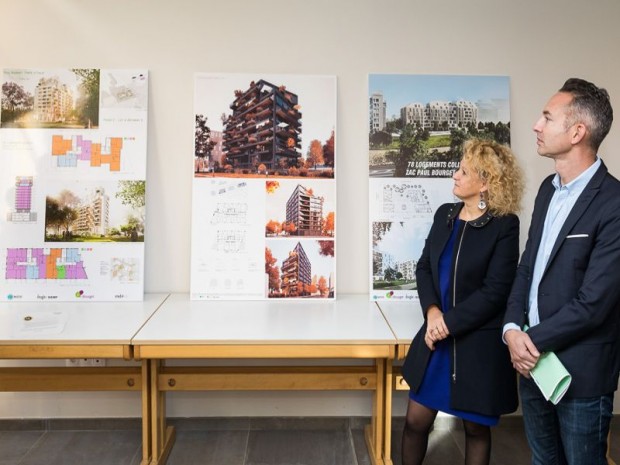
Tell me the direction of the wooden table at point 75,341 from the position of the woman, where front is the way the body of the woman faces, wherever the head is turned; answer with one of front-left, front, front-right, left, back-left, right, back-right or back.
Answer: front-right

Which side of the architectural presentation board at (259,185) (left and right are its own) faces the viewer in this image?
front

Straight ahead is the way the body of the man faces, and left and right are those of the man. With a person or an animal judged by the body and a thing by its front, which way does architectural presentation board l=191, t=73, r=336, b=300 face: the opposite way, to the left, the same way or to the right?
to the left

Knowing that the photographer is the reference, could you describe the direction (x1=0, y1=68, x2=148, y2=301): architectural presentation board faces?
facing the viewer

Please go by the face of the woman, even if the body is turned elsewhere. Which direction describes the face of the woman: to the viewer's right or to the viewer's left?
to the viewer's left

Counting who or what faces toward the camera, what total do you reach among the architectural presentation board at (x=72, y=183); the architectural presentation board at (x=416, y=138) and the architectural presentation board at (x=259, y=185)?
3

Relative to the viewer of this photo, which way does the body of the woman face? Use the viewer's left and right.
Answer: facing the viewer and to the left of the viewer

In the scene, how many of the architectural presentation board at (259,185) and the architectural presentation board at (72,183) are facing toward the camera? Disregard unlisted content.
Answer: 2

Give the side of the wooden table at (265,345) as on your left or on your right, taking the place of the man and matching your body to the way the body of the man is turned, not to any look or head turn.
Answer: on your right

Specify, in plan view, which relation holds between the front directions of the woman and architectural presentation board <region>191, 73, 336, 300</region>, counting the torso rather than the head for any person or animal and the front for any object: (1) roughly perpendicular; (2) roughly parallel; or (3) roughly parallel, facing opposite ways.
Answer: roughly perpendicular

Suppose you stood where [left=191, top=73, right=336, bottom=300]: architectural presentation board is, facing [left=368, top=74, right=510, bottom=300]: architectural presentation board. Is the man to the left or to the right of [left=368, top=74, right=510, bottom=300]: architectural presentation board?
right

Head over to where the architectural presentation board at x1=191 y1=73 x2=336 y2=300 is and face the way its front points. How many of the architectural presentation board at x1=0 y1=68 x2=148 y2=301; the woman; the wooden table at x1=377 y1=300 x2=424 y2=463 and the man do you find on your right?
1

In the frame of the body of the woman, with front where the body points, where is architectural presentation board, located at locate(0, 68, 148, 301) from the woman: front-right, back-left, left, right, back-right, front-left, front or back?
front-right

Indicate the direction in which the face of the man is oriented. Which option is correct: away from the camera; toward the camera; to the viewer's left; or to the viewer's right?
to the viewer's left

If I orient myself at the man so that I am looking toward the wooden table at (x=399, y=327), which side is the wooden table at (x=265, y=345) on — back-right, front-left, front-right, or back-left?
front-left
